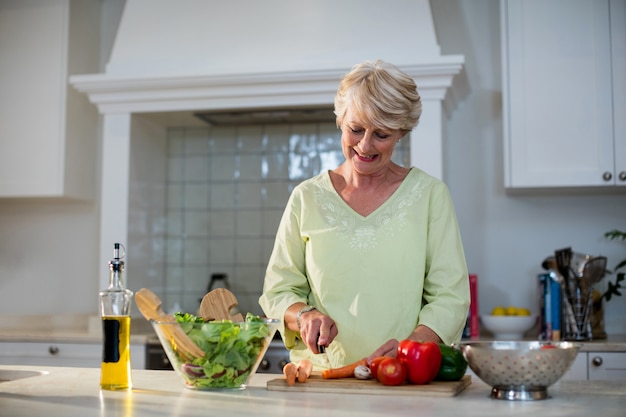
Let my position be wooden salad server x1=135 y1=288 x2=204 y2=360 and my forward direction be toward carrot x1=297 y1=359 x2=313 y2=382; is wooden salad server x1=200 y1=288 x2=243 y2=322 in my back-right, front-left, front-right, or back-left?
front-left

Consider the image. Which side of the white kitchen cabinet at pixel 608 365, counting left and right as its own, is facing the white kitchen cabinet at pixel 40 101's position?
right

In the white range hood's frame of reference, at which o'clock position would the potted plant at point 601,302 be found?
The potted plant is roughly at 9 o'clock from the white range hood.

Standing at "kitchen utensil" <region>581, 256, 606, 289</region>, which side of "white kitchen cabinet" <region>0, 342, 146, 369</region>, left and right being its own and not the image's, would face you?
left

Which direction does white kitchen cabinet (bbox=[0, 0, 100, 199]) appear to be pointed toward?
toward the camera

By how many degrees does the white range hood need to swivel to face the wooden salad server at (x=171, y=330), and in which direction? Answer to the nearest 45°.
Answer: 0° — it already faces it

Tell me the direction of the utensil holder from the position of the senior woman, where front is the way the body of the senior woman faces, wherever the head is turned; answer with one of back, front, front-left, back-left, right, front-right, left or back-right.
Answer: back-left

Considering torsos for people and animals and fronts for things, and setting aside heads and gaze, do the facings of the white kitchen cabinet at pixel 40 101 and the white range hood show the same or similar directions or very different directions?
same or similar directions

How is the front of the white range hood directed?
toward the camera

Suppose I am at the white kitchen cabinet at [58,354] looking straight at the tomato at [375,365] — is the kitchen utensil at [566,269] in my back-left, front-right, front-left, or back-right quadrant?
front-left
